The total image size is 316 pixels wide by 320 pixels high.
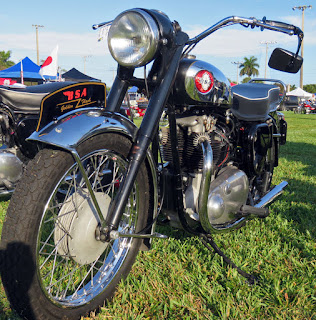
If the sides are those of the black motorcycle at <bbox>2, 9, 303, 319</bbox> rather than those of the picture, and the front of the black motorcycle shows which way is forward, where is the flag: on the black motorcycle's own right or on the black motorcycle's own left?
on the black motorcycle's own right

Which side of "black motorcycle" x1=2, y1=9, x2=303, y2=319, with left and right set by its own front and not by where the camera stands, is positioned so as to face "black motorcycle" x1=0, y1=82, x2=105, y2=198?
right

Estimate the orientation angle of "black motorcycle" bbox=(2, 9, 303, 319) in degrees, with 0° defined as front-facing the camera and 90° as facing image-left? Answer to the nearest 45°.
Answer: approximately 45°

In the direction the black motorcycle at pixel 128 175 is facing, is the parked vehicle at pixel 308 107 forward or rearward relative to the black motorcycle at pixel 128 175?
rearward

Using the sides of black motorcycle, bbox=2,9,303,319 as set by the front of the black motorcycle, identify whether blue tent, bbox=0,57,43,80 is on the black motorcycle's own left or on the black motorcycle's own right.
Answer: on the black motorcycle's own right
